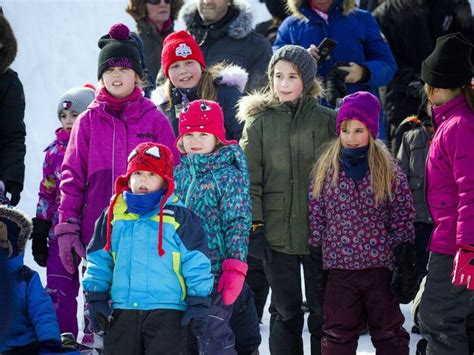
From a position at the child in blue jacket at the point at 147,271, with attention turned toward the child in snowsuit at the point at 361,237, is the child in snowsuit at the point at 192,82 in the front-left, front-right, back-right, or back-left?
front-left

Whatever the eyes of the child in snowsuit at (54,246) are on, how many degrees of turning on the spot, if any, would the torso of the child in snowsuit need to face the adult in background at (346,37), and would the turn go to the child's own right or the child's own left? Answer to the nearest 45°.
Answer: approximately 90° to the child's own left

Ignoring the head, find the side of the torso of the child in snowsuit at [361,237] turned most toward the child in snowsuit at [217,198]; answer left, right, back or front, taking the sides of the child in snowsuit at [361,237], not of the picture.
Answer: right

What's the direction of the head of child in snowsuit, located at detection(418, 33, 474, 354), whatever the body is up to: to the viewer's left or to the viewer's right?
to the viewer's left

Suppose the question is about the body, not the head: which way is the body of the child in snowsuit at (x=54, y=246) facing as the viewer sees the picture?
toward the camera

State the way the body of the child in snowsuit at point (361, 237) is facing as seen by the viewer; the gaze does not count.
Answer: toward the camera

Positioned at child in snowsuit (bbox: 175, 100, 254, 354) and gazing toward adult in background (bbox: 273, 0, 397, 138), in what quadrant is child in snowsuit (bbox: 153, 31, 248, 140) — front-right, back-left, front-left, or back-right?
front-left

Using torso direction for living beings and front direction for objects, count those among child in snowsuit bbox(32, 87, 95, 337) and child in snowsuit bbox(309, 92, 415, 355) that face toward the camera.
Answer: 2

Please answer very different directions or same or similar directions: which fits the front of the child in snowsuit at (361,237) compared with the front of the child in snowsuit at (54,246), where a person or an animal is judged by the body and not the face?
same or similar directions

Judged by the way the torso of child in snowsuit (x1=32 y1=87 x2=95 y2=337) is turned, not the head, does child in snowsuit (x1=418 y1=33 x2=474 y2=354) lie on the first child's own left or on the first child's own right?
on the first child's own left

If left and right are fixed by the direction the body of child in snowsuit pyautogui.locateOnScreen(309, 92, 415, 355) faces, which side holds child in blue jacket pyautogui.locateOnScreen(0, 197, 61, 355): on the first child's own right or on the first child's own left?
on the first child's own right

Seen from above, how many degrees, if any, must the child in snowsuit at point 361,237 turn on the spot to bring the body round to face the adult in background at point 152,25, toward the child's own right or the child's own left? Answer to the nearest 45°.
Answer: approximately 135° to the child's own right
